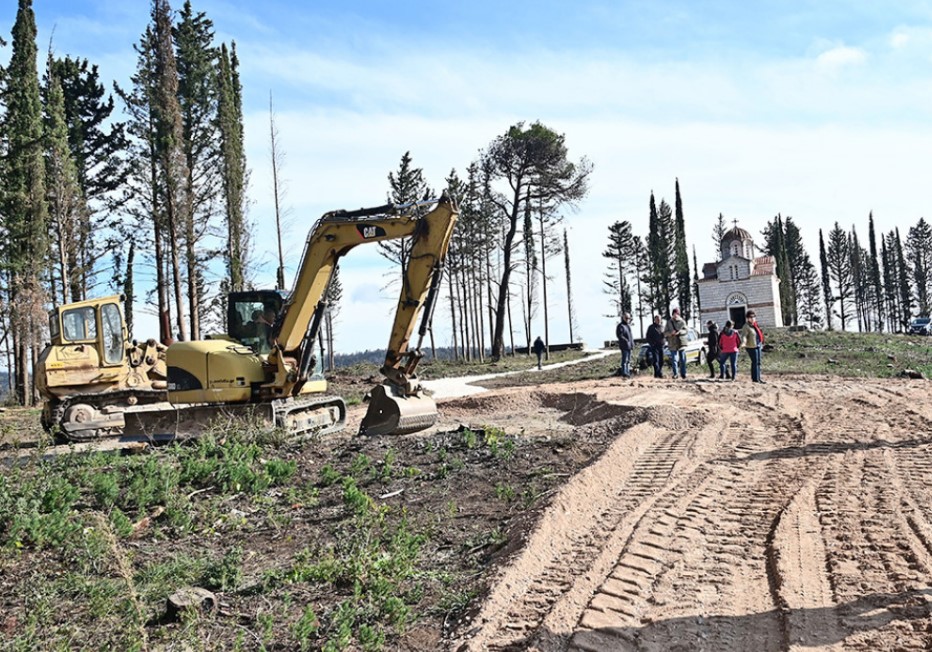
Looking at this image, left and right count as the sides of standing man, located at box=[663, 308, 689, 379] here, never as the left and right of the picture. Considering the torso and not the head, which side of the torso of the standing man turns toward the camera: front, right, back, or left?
front

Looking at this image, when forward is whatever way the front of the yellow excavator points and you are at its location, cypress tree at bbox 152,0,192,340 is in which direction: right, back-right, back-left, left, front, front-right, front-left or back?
left

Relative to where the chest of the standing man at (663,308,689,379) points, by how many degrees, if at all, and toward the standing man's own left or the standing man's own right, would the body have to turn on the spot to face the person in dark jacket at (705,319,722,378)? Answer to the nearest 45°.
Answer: approximately 90° to the standing man's own left

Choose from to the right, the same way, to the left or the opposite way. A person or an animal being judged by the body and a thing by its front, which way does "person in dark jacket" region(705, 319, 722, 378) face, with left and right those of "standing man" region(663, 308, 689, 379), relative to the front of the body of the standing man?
to the right

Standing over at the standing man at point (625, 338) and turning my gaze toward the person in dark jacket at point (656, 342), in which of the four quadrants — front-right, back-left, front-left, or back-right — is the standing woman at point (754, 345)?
front-right

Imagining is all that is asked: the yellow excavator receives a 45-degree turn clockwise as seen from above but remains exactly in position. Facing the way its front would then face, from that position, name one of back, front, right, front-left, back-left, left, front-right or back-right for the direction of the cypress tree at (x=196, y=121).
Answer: back-left

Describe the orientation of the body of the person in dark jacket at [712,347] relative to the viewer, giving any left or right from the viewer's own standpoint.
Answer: facing to the left of the viewer

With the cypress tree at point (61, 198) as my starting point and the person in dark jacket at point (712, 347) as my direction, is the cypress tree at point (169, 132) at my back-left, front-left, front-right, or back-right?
front-left

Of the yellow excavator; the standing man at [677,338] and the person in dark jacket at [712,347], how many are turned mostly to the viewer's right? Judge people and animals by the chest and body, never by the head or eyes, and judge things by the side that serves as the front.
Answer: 1

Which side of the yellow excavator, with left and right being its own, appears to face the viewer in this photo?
right
